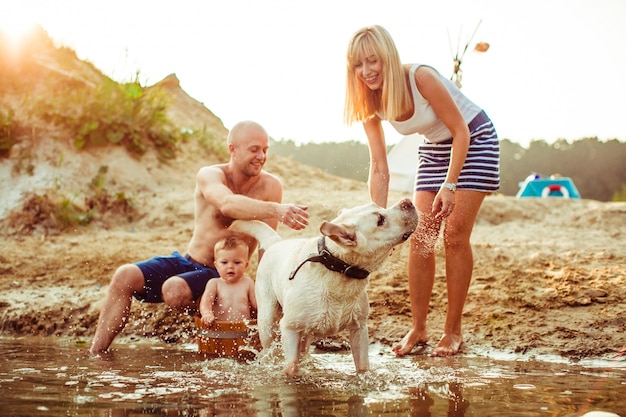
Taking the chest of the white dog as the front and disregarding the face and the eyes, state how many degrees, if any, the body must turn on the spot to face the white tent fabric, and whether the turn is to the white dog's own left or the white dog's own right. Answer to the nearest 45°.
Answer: approximately 135° to the white dog's own left

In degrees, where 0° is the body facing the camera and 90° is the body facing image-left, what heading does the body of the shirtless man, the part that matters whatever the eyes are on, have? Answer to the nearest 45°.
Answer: approximately 315°

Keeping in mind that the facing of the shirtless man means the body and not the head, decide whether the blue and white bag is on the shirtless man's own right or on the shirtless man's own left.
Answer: on the shirtless man's own left

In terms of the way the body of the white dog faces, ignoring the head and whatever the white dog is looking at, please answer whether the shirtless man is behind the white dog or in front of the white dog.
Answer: behind

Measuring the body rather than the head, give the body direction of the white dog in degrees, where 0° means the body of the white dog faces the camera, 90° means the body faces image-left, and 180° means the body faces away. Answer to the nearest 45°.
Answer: approximately 315°

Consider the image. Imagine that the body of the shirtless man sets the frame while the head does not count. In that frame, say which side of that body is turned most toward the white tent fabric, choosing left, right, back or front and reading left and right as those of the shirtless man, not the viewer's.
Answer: left
